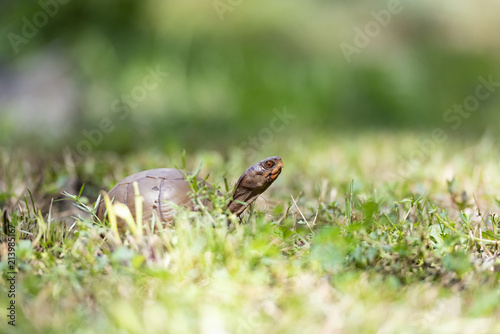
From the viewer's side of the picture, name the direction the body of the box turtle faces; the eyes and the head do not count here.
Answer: to the viewer's right
